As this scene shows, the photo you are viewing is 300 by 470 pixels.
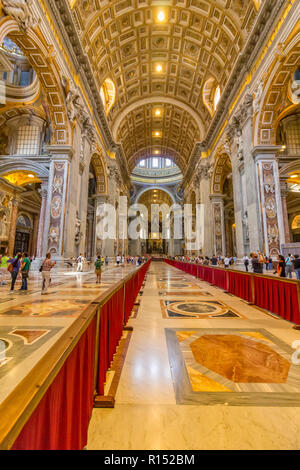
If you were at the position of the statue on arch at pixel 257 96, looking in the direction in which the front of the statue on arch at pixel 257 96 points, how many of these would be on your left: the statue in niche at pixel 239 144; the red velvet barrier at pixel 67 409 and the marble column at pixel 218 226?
1

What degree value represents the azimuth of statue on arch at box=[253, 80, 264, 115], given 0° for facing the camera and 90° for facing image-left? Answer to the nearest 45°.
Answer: approximately 90°

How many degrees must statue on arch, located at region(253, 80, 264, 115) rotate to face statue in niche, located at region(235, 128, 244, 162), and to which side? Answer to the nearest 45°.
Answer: approximately 45° to its right

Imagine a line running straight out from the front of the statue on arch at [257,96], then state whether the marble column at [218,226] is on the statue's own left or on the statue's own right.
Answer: on the statue's own right

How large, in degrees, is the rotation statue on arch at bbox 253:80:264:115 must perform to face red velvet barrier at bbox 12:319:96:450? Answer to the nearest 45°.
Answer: approximately 90° to its left

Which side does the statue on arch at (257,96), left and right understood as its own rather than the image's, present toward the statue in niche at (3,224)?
front

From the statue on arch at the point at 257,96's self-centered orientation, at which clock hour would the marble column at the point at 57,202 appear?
The marble column is roughly at 11 o'clock from the statue on arch.
